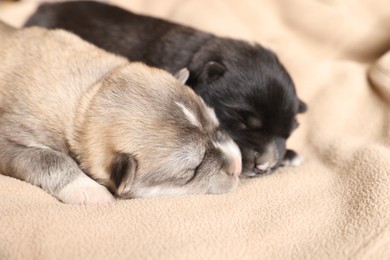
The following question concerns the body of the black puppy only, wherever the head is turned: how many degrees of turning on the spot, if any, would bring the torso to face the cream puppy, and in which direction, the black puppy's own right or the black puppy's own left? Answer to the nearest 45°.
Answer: approximately 90° to the black puppy's own right

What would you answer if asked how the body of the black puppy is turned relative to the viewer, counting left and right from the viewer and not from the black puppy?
facing the viewer and to the right of the viewer
